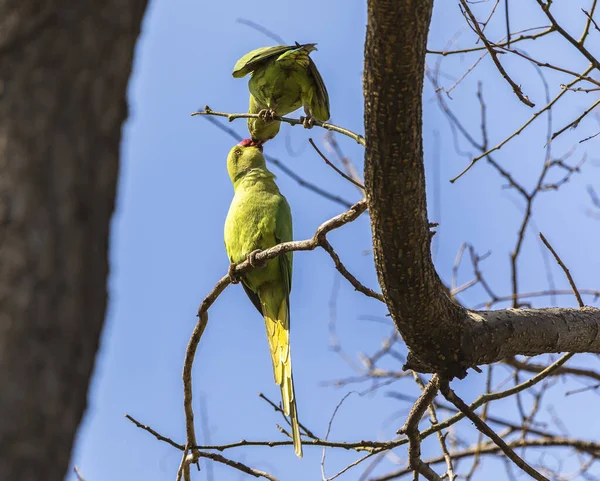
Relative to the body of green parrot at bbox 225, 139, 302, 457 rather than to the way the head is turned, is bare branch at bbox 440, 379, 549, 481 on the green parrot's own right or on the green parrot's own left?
on the green parrot's own left

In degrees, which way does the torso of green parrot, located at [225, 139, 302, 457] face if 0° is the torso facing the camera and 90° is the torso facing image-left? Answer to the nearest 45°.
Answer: approximately 45°

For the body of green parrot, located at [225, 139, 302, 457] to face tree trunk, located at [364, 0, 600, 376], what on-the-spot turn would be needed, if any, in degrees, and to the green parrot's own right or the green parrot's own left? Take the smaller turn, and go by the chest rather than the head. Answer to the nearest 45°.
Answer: approximately 45° to the green parrot's own left
